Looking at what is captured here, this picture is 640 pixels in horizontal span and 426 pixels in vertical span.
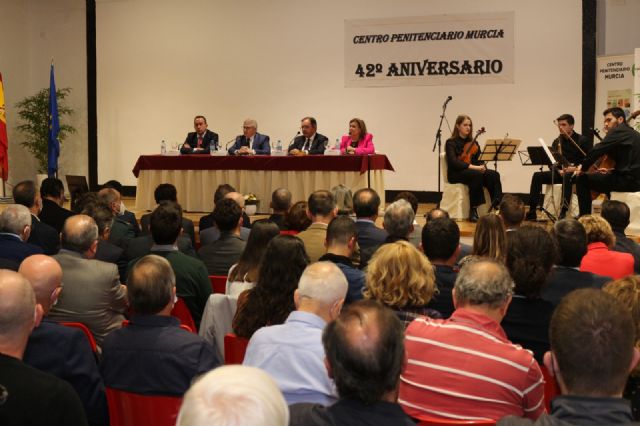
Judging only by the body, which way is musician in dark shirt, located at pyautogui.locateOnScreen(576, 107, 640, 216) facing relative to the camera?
to the viewer's left

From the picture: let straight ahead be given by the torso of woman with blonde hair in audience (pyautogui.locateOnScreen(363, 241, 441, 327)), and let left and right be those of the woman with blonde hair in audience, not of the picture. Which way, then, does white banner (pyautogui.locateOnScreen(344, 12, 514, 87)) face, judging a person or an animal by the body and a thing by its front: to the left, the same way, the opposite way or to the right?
the opposite way

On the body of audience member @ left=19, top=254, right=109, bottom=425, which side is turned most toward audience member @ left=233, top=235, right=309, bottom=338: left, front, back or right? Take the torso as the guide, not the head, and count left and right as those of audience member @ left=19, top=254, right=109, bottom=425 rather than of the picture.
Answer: front

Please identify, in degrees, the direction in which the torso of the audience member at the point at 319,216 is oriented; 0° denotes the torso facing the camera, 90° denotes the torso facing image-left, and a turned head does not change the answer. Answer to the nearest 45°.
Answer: approximately 180°

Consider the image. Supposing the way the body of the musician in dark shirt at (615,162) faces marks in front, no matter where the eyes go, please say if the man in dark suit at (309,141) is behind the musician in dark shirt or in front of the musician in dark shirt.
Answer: in front

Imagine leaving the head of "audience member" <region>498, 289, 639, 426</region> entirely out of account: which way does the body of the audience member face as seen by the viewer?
away from the camera

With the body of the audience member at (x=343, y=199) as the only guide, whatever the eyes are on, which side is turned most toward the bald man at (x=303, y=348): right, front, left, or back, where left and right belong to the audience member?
back

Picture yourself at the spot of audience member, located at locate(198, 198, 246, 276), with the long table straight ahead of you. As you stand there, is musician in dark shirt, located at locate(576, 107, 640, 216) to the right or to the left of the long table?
right

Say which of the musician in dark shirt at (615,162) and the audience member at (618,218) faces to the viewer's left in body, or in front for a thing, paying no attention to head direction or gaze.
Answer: the musician in dark shirt

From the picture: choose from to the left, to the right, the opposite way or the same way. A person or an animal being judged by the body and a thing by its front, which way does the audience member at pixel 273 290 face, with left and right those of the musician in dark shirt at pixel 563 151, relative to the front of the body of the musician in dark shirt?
the opposite way

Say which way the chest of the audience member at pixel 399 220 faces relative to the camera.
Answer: away from the camera

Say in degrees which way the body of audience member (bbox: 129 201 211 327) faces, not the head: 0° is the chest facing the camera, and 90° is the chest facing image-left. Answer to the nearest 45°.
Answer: approximately 180°

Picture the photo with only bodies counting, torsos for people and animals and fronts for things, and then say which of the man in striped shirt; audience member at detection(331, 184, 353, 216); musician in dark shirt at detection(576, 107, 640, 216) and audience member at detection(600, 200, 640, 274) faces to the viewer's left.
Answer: the musician in dark shirt

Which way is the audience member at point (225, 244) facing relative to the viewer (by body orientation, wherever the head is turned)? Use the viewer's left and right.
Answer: facing away from the viewer

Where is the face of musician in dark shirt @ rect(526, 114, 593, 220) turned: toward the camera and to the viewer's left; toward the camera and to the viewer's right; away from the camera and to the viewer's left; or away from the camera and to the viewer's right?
toward the camera and to the viewer's left

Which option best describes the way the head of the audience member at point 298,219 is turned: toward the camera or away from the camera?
away from the camera

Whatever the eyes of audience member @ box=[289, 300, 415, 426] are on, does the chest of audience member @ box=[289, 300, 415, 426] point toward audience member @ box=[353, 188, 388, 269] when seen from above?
yes

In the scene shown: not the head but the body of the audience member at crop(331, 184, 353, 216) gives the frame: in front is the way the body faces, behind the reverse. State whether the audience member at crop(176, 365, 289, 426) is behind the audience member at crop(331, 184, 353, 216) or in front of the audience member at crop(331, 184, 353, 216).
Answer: behind

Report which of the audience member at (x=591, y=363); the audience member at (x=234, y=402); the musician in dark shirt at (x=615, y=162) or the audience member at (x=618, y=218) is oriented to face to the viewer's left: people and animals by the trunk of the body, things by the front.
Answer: the musician in dark shirt

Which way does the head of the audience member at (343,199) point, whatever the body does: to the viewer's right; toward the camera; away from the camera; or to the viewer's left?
away from the camera

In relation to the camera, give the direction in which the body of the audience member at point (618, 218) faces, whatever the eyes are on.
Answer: away from the camera
